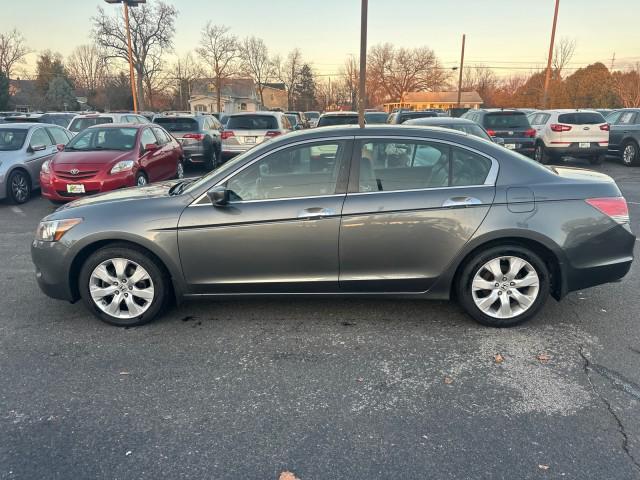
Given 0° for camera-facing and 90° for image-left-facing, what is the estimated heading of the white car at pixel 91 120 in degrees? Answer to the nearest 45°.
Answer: approximately 225°

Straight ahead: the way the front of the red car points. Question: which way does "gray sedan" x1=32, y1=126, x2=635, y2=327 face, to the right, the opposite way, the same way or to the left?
to the right

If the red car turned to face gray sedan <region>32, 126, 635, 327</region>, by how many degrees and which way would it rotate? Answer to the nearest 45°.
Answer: approximately 45° to its left

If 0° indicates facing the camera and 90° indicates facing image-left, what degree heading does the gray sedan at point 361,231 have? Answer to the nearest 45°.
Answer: approximately 90°

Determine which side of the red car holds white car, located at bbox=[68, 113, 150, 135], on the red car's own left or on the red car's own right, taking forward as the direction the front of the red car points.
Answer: on the red car's own right

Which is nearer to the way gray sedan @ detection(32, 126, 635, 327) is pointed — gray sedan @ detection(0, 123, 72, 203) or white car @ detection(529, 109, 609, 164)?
the gray sedan

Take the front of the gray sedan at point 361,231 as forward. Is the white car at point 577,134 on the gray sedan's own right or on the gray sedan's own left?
on the gray sedan's own right

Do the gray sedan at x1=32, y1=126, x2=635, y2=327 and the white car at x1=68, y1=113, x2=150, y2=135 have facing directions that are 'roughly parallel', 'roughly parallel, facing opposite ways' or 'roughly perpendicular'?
roughly perpendicular

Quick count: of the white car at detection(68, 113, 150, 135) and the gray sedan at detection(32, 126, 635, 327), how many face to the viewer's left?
1

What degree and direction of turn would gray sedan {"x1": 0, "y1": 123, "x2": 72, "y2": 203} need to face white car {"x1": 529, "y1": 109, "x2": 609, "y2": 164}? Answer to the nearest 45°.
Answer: approximately 135° to its left
